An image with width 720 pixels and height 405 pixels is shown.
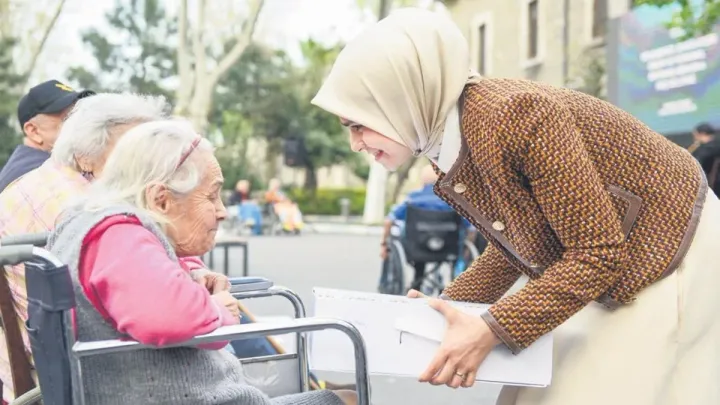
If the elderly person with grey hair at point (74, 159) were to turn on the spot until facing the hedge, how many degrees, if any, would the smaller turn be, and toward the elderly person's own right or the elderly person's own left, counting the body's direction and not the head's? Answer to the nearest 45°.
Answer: approximately 90° to the elderly person's own left

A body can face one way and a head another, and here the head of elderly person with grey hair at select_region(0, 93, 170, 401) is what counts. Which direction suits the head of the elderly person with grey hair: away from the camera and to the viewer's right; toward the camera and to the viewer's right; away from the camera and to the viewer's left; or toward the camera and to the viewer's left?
away from the camera and to the viewer's right

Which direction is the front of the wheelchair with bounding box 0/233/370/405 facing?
to the viewer's right

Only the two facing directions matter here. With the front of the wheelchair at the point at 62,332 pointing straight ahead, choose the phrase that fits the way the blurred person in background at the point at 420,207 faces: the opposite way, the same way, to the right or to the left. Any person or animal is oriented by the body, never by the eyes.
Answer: to the left

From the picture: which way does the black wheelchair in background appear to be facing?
away from the camera

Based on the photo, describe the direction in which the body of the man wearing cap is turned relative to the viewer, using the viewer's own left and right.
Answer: facing to the right of the viewer

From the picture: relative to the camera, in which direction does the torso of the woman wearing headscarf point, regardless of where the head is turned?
to the viewer's left

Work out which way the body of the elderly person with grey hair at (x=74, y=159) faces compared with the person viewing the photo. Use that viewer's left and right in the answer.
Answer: facing to the right of the viewer

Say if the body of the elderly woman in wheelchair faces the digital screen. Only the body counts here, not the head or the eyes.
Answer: no

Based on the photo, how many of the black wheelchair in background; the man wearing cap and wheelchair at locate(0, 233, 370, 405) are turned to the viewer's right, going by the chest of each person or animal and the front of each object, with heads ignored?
2

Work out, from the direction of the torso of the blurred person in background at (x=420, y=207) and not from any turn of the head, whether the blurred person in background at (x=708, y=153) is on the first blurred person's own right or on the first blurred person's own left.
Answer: on the first blurred person's own right

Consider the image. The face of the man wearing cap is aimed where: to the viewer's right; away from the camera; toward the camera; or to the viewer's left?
to the viewer's right

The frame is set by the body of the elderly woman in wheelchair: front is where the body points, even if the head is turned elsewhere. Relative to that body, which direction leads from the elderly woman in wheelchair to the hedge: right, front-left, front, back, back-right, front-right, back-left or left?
left

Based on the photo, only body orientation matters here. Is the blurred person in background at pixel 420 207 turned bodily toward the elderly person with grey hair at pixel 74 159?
no

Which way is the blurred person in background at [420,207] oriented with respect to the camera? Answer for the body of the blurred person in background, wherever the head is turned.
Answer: away from the camera

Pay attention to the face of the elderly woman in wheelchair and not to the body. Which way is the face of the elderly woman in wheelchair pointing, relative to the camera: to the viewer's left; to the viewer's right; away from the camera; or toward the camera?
to the viewer's right

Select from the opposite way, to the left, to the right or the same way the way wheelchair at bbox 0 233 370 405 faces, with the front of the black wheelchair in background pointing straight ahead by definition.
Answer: to the right

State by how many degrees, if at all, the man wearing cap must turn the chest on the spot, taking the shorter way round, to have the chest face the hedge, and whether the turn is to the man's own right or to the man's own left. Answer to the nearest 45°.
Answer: approximately 90° to the man's own left

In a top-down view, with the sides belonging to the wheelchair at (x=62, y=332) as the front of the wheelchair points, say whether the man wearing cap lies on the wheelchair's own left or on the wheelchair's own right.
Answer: on the wheelchair's own left

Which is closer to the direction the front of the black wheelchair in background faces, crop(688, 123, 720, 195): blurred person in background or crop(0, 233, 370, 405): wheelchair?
the blurred person in background

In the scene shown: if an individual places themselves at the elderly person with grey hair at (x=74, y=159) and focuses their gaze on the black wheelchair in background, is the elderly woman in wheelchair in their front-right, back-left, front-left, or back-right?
back-right
